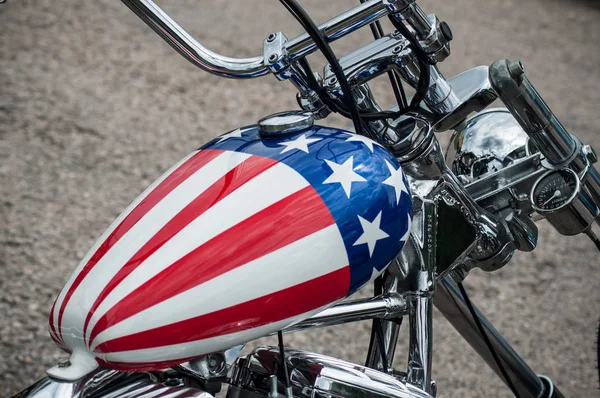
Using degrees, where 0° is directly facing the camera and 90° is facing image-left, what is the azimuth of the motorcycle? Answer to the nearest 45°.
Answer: approximately 225°
